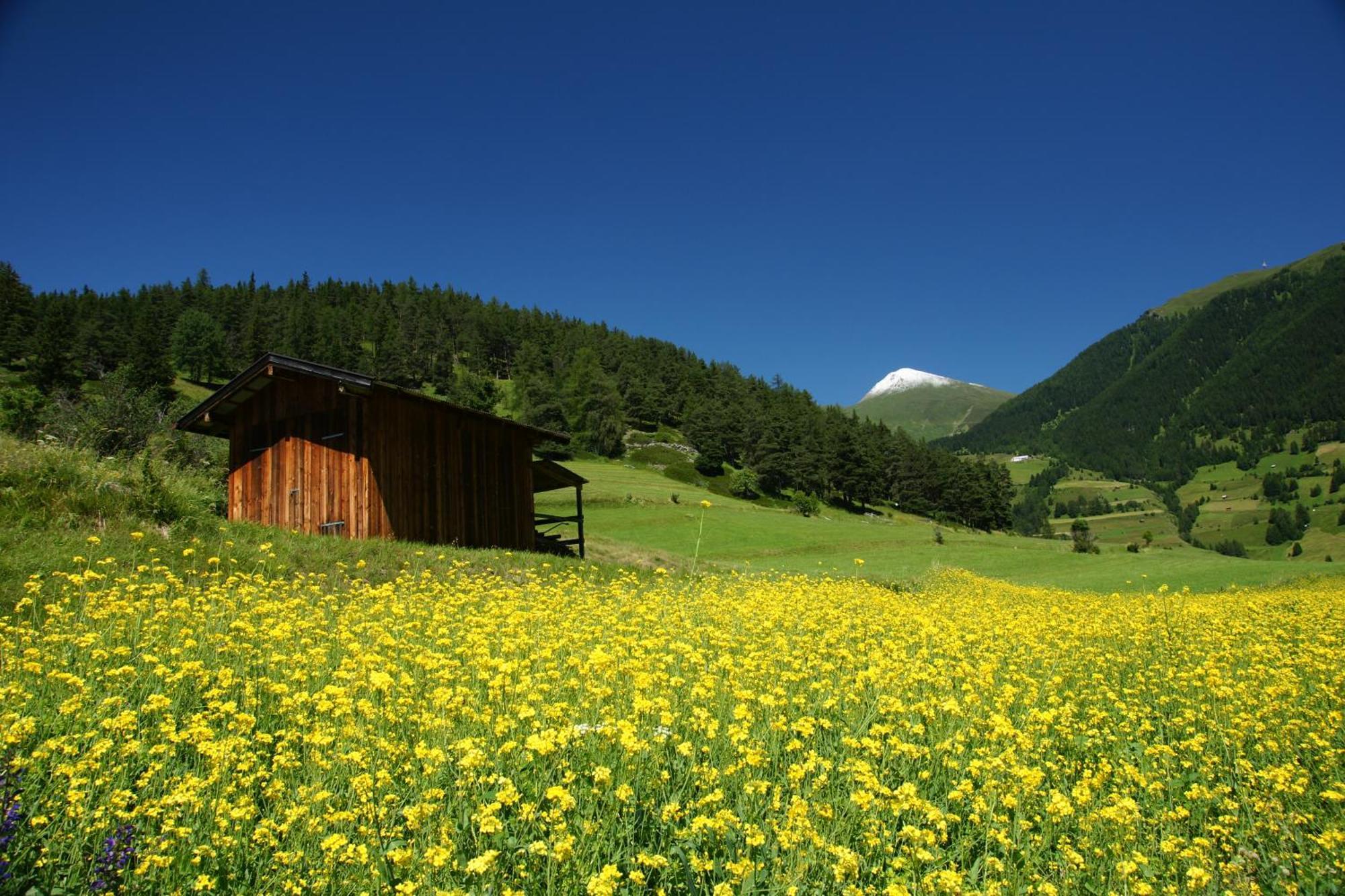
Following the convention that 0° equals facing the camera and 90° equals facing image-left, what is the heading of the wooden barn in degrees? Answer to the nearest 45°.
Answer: approximately 45°

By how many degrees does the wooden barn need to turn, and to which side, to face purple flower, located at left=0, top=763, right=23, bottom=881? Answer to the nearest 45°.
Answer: approximately 45° to its left

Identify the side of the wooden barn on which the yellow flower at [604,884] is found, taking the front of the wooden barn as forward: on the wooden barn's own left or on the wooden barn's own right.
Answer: on the wooden barn's own left

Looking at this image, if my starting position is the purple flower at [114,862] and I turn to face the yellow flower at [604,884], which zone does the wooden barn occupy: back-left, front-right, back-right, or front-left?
back-left

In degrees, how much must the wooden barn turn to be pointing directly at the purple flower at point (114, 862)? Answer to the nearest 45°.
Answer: approximately 45° to its left

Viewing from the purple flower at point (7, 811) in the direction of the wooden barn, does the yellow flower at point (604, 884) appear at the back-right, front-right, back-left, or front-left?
back-right
